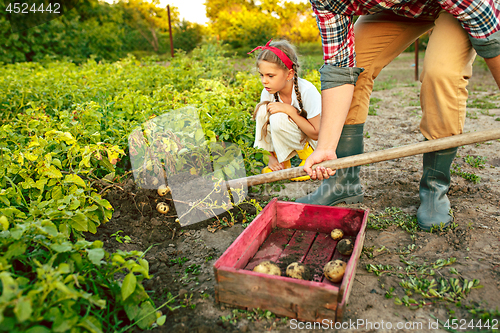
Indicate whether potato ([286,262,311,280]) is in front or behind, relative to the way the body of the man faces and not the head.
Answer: in front

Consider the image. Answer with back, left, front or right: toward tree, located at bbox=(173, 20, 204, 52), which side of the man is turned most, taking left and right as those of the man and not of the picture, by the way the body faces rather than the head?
right

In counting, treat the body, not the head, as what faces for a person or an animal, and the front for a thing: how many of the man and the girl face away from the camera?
0

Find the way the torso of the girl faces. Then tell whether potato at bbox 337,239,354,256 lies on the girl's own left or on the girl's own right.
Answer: on the girl's own left

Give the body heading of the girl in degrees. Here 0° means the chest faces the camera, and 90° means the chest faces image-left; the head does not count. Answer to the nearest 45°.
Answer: approximately 45°

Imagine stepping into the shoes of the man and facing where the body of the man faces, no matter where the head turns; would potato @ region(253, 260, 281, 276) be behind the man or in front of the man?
in front

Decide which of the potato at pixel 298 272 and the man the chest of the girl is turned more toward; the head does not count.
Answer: the potato

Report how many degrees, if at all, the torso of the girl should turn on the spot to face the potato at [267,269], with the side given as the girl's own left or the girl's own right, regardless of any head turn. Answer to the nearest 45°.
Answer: approximately 45° to the girl's own left

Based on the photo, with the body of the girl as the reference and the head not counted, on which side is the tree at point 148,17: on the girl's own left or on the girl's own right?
on the girl's own right

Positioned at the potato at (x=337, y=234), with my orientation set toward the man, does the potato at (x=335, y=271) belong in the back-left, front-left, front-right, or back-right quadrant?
back-right

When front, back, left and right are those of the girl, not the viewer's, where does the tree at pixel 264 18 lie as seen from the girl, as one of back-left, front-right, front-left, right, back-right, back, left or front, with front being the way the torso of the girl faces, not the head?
back-right

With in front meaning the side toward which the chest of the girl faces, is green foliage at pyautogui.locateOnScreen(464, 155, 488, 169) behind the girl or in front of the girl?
behind

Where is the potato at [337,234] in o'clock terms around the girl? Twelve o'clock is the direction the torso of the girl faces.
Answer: The potato is roughly at 10 o'clock from the girl.
